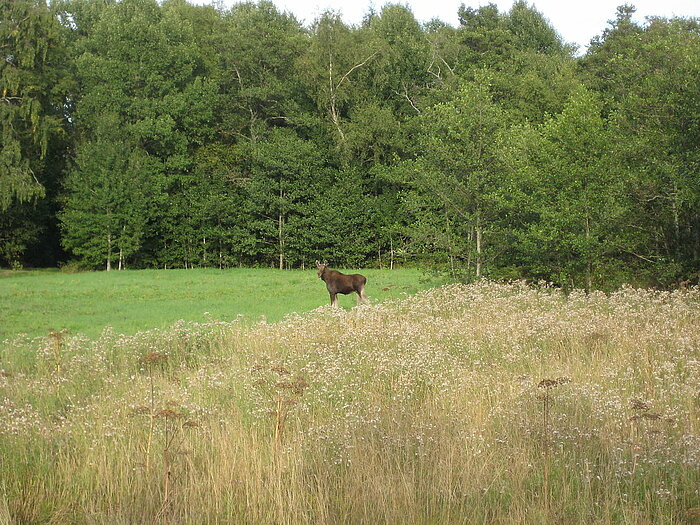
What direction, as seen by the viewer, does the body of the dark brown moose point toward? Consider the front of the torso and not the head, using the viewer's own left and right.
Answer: facing to the left of the viewer
